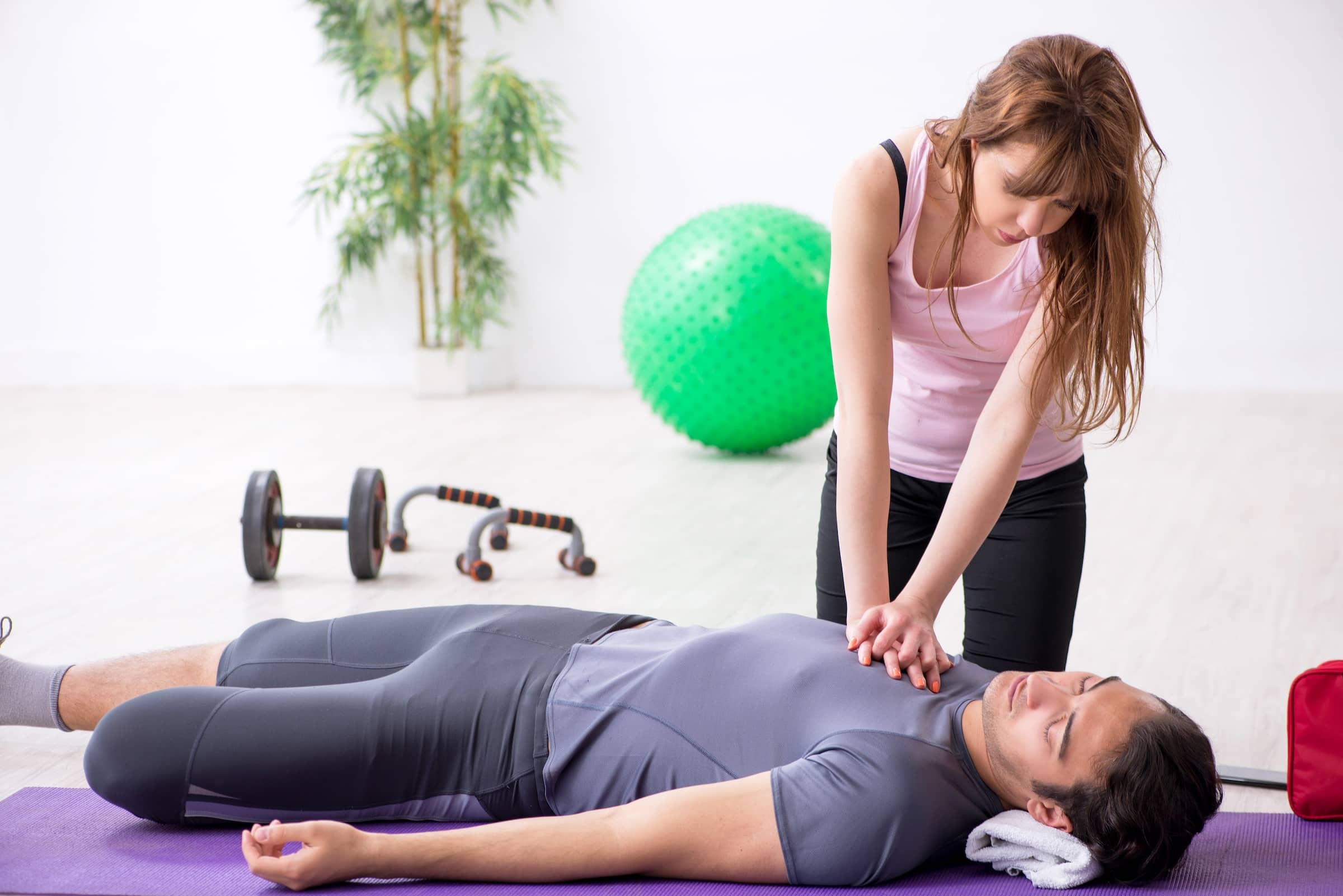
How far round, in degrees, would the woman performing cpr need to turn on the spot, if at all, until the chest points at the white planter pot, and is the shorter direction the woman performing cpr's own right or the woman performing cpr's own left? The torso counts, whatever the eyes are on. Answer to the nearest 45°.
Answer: approximately 135° to the woman performing cpr's own right

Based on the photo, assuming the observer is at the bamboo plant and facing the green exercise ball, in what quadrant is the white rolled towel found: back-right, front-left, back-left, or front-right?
front-right

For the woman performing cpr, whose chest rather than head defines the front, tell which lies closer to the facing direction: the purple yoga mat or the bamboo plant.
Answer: the purple yoga mat

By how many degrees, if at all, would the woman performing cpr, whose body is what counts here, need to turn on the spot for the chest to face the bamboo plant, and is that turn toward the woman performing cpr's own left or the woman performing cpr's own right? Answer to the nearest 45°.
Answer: approximately 135° to the woman performing cpr's own right

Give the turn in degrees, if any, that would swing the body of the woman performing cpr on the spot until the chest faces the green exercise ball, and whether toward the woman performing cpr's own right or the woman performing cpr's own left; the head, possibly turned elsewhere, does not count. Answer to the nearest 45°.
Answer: approximately 180°

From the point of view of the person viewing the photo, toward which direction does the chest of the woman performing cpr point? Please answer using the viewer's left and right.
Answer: facing the viewer
